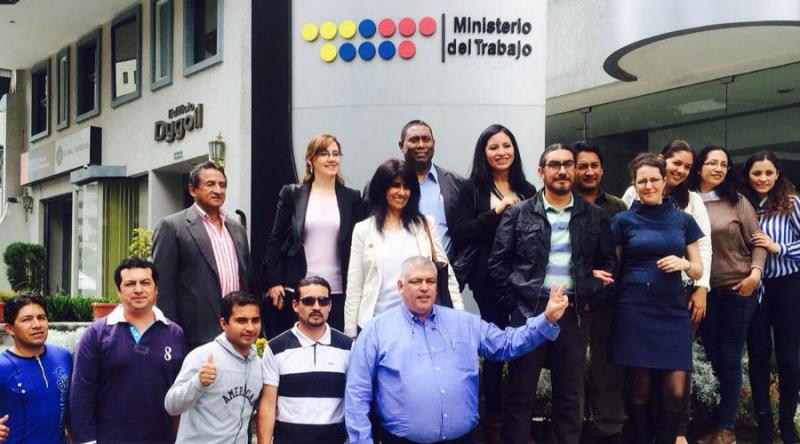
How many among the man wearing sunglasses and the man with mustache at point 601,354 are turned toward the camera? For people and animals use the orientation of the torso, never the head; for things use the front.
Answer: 2

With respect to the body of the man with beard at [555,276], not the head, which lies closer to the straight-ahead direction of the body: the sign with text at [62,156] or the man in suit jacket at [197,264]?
the man in suit jacket

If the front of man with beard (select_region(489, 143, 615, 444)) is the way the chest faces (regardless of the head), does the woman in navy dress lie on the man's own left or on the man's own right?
on the man's own left

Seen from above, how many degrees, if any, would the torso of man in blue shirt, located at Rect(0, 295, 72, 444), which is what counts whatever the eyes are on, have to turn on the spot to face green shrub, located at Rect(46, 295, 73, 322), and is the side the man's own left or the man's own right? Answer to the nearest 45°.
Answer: approximately 135° to the man's own left

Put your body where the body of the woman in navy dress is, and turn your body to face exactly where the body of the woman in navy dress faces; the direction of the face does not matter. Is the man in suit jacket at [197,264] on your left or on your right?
on your right
